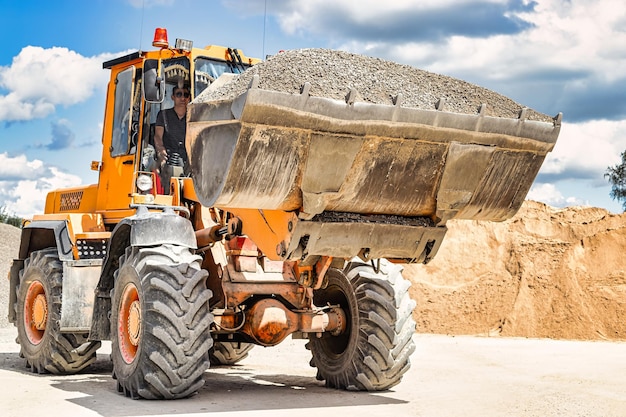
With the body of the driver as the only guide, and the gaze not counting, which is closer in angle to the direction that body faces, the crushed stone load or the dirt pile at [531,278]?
the crushed stone load

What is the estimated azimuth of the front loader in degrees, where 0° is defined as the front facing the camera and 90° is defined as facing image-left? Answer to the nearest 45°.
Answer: approximately 315°

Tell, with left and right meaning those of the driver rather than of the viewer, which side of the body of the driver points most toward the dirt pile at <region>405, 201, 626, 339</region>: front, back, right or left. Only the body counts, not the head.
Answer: left
